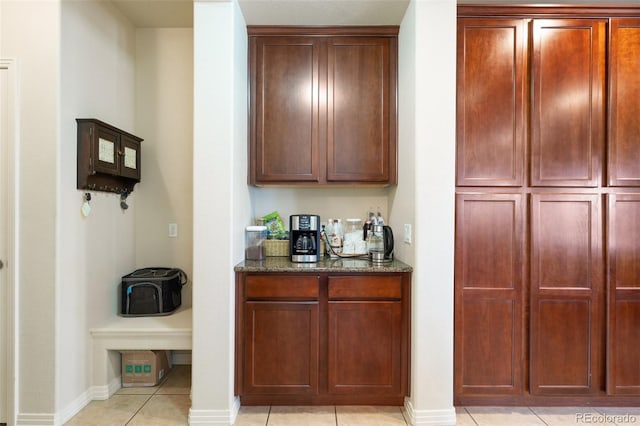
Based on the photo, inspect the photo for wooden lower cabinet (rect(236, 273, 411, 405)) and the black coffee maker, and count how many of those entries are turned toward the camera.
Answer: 2

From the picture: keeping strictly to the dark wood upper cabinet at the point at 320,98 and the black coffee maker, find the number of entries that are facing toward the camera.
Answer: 2

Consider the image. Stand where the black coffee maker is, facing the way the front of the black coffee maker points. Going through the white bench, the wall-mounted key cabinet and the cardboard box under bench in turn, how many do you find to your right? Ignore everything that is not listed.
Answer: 3

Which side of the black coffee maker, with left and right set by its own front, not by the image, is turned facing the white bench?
right

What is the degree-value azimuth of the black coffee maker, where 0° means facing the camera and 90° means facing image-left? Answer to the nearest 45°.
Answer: approximately 0°

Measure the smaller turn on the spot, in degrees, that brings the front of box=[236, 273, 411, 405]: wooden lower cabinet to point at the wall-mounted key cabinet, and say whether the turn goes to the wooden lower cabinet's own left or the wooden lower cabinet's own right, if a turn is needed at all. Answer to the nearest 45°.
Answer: approximately 90° to the wooden lower cabinet's own right

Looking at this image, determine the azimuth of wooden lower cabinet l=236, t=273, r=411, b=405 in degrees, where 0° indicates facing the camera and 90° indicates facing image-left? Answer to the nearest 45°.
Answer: approximately 0°
